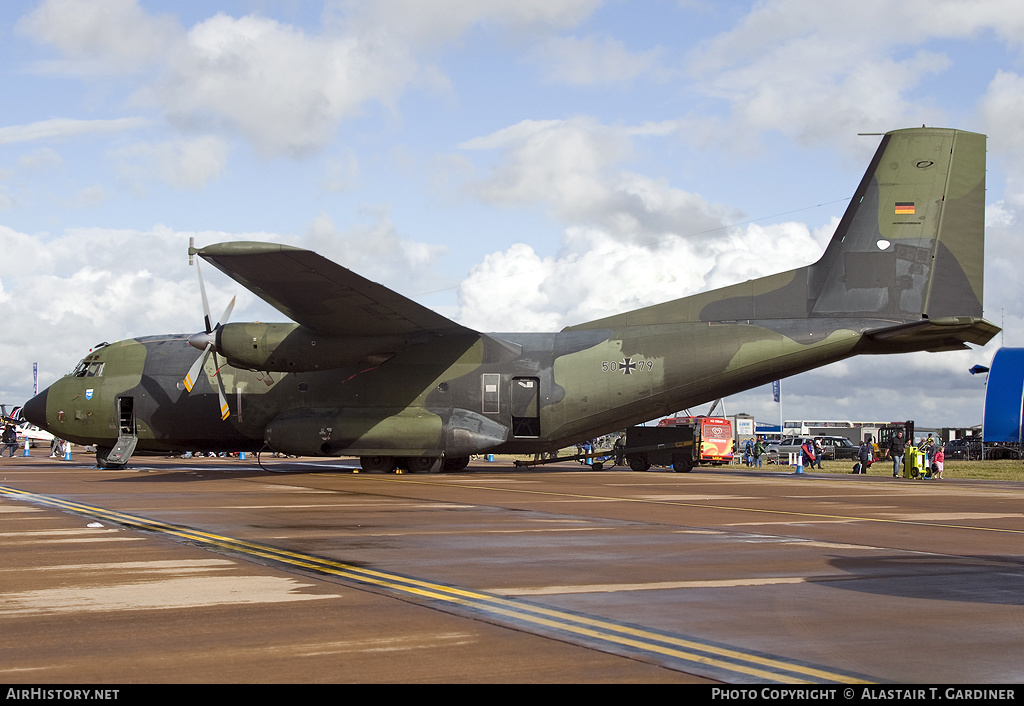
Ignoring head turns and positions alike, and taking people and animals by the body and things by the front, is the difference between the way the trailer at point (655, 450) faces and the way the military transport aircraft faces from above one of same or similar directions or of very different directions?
same or similar directions

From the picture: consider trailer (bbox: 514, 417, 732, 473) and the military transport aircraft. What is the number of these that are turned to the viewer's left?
2

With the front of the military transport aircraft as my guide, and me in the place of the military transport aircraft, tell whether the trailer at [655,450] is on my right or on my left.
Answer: on my right

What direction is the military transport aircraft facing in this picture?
to the viewer's left

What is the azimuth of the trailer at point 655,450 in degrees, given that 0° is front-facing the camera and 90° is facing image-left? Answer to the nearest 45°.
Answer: approximately 90°
